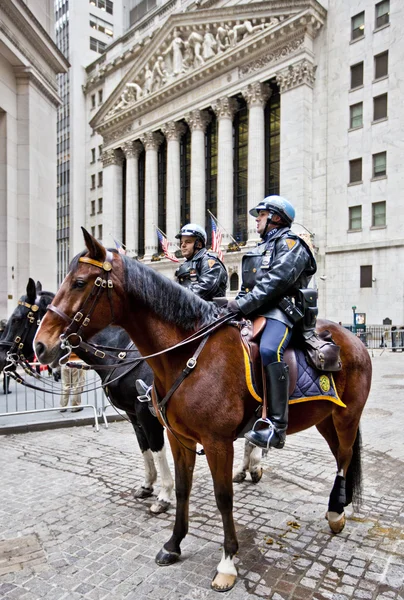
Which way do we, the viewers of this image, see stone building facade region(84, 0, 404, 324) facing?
facing the viewer and to the left of the viewer

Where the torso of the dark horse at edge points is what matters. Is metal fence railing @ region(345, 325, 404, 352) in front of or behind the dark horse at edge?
behind

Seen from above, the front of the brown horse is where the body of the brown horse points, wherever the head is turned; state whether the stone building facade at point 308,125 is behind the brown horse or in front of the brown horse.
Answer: behind

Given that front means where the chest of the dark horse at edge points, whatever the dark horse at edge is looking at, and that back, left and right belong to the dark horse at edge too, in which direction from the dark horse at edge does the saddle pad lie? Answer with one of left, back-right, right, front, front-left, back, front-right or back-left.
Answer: left

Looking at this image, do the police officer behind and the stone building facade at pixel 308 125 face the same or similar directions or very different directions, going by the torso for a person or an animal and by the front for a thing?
same or similar directions

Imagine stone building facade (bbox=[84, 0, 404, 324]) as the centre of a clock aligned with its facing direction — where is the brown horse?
The brown horse is roughly at 11 o'clock from the stone building facade.

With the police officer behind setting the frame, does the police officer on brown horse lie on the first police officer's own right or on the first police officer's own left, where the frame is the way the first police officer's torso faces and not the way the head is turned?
on the first police officer's own left

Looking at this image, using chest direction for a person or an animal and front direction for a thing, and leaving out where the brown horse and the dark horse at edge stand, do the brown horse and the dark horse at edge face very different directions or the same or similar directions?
same or similar directions

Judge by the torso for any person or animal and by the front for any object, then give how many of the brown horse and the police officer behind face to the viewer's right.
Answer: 0

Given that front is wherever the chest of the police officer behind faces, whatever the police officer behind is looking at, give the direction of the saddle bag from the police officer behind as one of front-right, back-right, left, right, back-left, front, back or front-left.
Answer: left

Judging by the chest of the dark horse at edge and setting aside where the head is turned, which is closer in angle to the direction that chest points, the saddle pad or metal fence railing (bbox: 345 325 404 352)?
the saddle pad

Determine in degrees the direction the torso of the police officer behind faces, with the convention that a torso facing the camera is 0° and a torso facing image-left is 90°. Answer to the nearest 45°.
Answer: approximately 45°

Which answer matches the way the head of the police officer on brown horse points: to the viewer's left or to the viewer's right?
to the viewer's left
